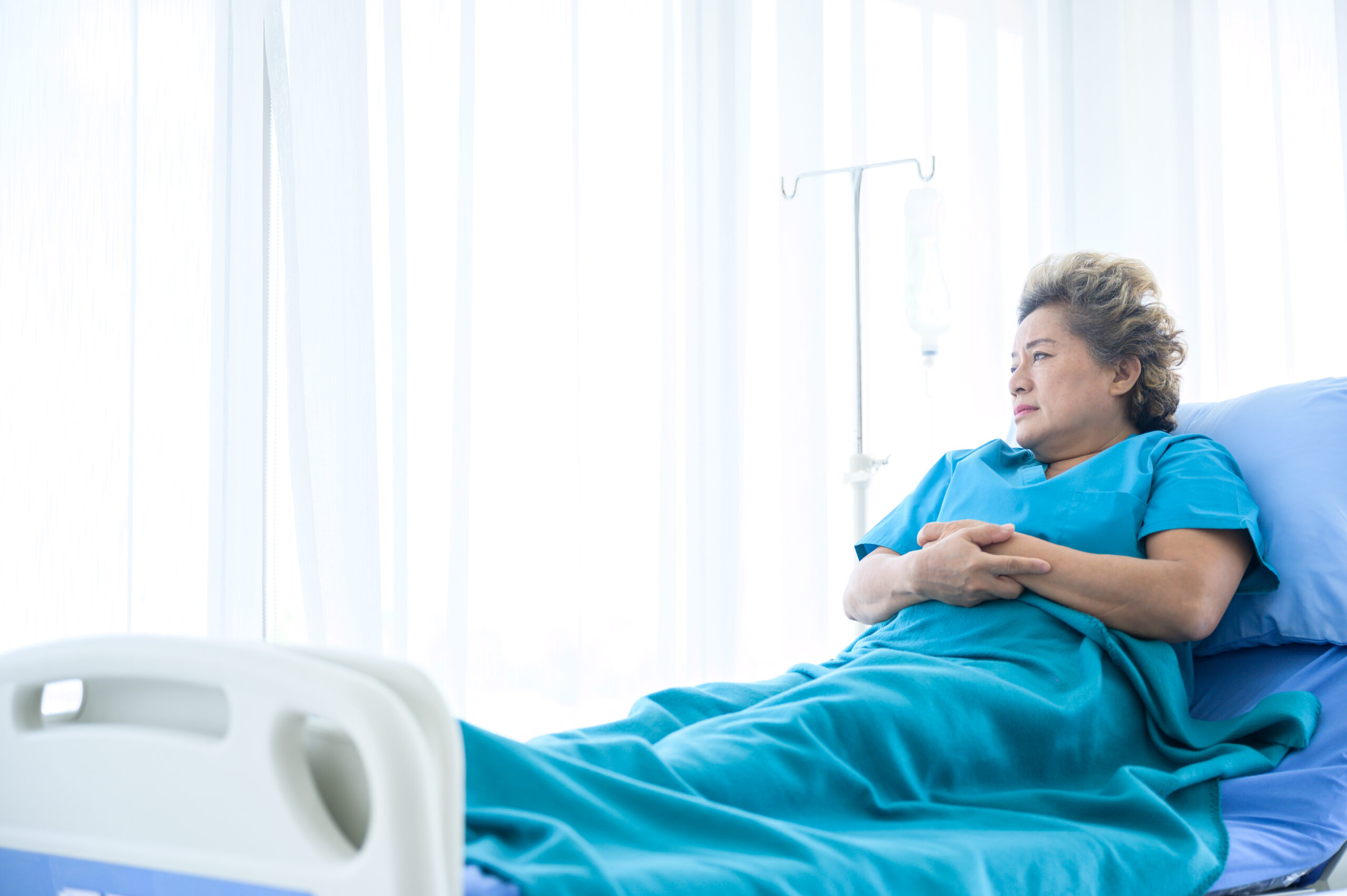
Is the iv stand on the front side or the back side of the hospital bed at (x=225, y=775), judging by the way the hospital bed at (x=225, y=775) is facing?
on the back side

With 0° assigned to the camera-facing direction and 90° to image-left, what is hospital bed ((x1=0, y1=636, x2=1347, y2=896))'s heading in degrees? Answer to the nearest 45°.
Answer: approximately 45°
